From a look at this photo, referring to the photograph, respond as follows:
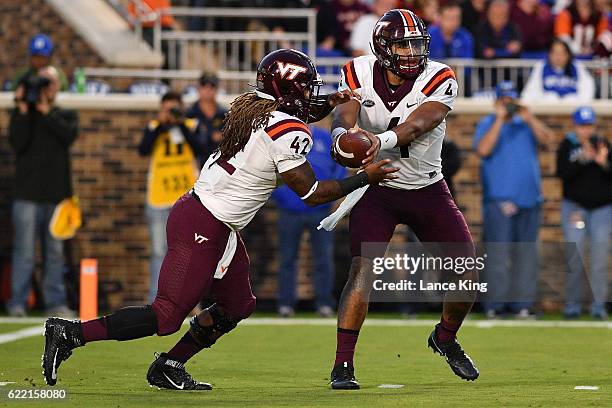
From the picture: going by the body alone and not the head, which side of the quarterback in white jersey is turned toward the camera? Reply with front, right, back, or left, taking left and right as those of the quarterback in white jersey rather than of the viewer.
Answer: front

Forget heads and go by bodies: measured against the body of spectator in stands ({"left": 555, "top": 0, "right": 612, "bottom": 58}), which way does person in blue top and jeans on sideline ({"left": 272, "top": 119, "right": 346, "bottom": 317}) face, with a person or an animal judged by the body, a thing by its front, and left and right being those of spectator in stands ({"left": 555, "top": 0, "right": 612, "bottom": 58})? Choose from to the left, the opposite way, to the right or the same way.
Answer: the same way

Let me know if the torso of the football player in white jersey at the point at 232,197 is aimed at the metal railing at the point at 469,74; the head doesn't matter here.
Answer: no

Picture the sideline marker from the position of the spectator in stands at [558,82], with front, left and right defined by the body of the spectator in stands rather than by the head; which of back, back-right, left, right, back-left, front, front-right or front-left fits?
front-right

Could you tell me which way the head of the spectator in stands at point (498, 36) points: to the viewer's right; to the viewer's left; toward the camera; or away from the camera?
toward the camera

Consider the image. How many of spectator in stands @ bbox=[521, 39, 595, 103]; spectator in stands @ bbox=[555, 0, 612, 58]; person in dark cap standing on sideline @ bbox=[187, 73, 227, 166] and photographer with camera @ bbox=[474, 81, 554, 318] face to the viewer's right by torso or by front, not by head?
0

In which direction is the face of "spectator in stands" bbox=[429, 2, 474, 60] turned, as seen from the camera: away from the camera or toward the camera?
toward the camera

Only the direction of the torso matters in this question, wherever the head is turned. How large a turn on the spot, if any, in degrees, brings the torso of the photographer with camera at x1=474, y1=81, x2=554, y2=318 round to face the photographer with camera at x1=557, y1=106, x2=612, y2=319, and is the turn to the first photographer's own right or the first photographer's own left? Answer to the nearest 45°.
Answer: approximately 90° to the first photographer's own left

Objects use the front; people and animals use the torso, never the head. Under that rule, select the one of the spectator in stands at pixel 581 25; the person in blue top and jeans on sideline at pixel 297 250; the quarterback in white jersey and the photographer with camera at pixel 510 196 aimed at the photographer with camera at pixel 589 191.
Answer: the spectator in stands at pixel 581 25

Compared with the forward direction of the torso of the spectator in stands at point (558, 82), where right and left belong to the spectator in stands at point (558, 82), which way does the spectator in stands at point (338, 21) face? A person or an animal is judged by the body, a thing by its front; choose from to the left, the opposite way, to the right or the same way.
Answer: the same way

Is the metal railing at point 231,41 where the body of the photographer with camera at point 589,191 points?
no

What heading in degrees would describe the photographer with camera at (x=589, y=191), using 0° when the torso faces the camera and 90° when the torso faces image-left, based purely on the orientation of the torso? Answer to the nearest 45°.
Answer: approximately 0°

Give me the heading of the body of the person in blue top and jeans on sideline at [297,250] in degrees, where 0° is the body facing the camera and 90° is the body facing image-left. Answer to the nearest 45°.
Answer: approximately 0°

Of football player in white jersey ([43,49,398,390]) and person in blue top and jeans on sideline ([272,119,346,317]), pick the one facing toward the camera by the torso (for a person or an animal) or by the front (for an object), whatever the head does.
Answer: the person in blue top and jeans on sideline

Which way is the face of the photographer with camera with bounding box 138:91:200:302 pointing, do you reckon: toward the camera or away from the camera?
toward the camera

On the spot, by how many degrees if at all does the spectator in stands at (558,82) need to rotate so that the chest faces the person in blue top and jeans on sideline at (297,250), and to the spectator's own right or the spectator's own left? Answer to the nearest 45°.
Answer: approximately 45° to the spectator's own right
